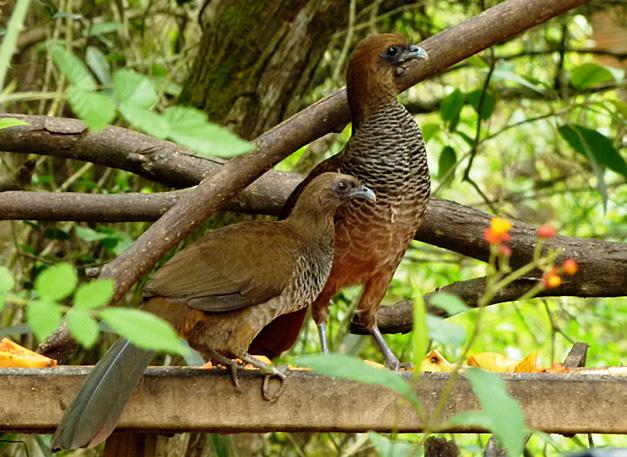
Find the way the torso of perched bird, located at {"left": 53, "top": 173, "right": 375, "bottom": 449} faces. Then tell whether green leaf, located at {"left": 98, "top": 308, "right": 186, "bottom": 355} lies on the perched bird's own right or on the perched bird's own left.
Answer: on the perched bird's own right

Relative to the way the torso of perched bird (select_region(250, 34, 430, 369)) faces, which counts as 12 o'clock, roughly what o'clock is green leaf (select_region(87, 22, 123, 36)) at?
The green leaf is roughly at 6 o'clock from the perched bird.

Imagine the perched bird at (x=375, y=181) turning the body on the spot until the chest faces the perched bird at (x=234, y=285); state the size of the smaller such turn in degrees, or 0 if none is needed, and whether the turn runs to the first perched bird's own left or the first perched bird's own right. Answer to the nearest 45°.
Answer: approximately 90° to the first perched bird's own right

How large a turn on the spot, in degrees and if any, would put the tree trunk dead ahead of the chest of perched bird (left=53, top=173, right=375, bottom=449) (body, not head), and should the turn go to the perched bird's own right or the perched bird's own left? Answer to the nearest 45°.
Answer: approximately 90° to the perched bird's own left

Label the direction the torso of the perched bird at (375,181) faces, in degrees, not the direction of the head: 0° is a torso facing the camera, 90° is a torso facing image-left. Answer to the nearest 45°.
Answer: approximately 315°

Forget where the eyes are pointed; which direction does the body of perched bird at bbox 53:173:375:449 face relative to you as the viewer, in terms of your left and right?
facing to the right of the viewer

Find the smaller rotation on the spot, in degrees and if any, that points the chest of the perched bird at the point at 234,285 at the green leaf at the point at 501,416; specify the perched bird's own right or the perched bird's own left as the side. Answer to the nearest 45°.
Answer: approximately 90° to the perched bird's own right

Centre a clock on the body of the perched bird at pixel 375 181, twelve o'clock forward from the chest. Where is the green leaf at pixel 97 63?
The green leaf is roughly at 6 o'clock from the perched bird.
